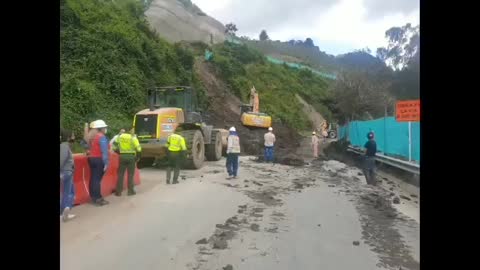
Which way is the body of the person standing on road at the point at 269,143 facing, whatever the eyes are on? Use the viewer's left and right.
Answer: facing away from the viewer

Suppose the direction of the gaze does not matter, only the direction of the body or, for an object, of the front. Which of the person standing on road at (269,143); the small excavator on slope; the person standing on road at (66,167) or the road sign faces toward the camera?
the road sign

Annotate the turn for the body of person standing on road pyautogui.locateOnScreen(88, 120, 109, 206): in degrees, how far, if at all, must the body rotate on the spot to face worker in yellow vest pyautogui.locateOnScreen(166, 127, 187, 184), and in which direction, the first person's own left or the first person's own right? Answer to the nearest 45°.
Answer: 0° — they already face them

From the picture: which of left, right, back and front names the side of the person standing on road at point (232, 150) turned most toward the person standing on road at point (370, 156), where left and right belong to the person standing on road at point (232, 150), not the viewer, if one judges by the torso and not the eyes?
right

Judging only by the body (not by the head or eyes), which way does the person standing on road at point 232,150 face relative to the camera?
away from the camera

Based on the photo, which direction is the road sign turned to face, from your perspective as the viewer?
facing the viewer

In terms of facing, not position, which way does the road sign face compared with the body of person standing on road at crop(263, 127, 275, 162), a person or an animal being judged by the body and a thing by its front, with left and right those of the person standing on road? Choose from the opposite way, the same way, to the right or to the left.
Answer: the opposite way
